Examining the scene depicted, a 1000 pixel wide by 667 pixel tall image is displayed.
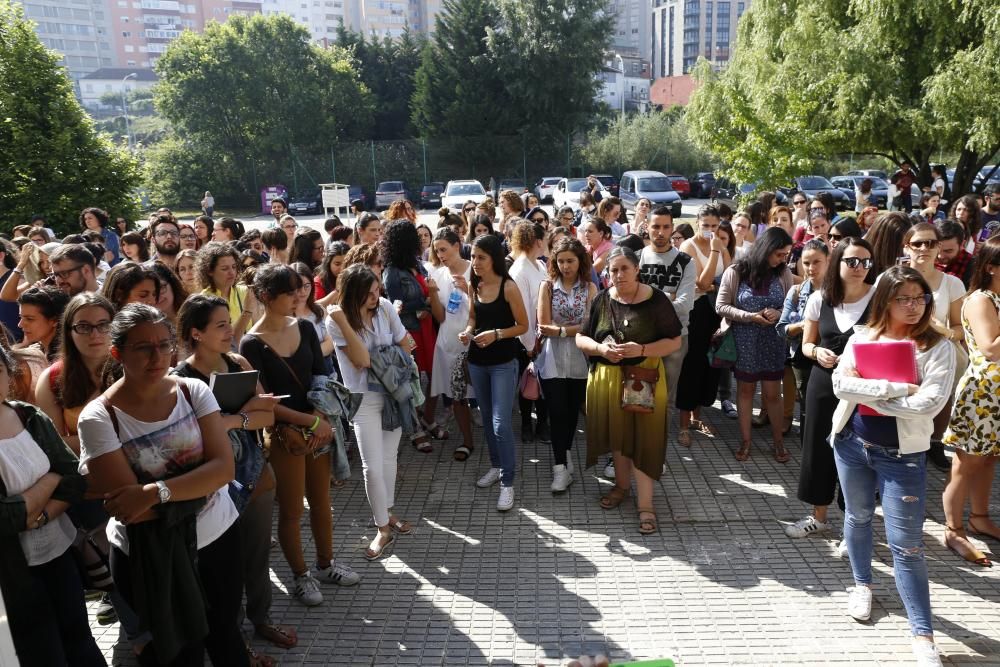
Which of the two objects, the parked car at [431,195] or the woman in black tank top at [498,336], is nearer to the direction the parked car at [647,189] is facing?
the woman in black tank top

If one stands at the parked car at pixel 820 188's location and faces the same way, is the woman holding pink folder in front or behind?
in front

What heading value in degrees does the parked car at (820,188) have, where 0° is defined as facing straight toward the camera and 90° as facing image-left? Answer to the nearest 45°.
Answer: approximately 315°

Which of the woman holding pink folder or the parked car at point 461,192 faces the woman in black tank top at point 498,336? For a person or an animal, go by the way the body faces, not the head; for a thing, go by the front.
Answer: the parked car

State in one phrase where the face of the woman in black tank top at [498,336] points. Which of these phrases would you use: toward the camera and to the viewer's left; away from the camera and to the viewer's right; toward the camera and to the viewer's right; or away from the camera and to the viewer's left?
toward the camera and to the viewer's left

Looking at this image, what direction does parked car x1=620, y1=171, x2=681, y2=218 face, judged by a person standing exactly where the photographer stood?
facing the viewer and to the right of the viewer

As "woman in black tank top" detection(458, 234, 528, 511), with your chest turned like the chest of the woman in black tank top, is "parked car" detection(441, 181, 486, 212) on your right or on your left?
on your right

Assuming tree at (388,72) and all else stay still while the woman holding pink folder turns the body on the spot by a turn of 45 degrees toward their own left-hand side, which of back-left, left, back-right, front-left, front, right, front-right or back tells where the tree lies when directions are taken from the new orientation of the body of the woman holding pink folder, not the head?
back

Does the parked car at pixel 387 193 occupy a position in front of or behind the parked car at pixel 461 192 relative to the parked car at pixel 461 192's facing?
behind

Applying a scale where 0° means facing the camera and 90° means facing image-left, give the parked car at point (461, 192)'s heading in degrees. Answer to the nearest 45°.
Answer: approximately 0°

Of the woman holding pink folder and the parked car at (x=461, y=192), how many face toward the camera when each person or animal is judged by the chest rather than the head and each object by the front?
2

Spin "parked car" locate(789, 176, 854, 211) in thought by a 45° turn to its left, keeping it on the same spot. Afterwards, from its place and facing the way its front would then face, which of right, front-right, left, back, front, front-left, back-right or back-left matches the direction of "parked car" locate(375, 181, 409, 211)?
back

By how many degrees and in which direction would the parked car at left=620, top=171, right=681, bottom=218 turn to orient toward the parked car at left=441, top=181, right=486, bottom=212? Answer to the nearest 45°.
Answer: approximately 135° to its right

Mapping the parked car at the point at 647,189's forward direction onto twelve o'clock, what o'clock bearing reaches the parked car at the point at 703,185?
the parked car at the point at 703,185 is roughly at 8 o'clock from the parked car at the point at 647,189.
